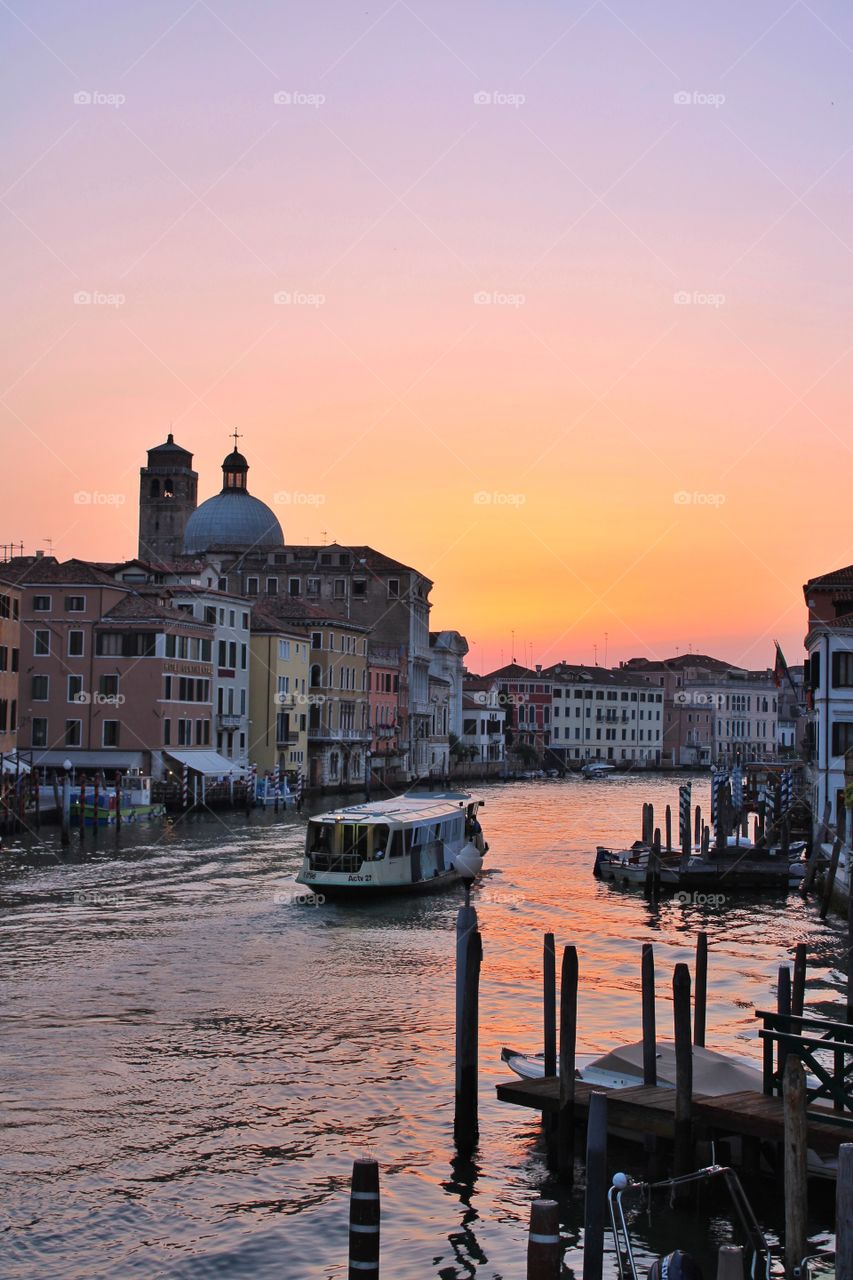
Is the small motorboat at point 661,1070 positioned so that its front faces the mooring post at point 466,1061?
yes

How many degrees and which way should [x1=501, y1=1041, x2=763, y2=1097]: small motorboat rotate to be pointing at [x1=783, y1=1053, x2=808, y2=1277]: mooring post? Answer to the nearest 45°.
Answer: approximately 90° to its left

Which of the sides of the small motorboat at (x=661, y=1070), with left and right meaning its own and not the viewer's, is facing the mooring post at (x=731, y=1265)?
left

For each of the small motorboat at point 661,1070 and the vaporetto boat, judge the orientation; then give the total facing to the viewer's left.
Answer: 1

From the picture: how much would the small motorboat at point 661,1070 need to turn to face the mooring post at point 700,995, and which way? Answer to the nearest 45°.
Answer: approximately 90° to its right

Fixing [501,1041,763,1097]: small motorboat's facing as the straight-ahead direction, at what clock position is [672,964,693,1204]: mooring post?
The mooring post is roughly at 9 o'clock from the small motorboat.

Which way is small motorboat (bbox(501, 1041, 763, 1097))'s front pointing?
to the viewer's left

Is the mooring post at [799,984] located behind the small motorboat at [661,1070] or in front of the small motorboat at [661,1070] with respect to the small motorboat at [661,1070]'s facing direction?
behind
